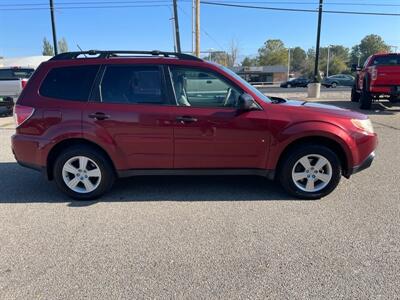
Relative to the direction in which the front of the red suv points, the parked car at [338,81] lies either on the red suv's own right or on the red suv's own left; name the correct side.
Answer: on the red suv's own left

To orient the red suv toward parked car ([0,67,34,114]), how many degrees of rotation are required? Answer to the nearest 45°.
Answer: approximately 135° to its left

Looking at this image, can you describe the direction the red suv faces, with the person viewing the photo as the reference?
facing to the right of the viewer
